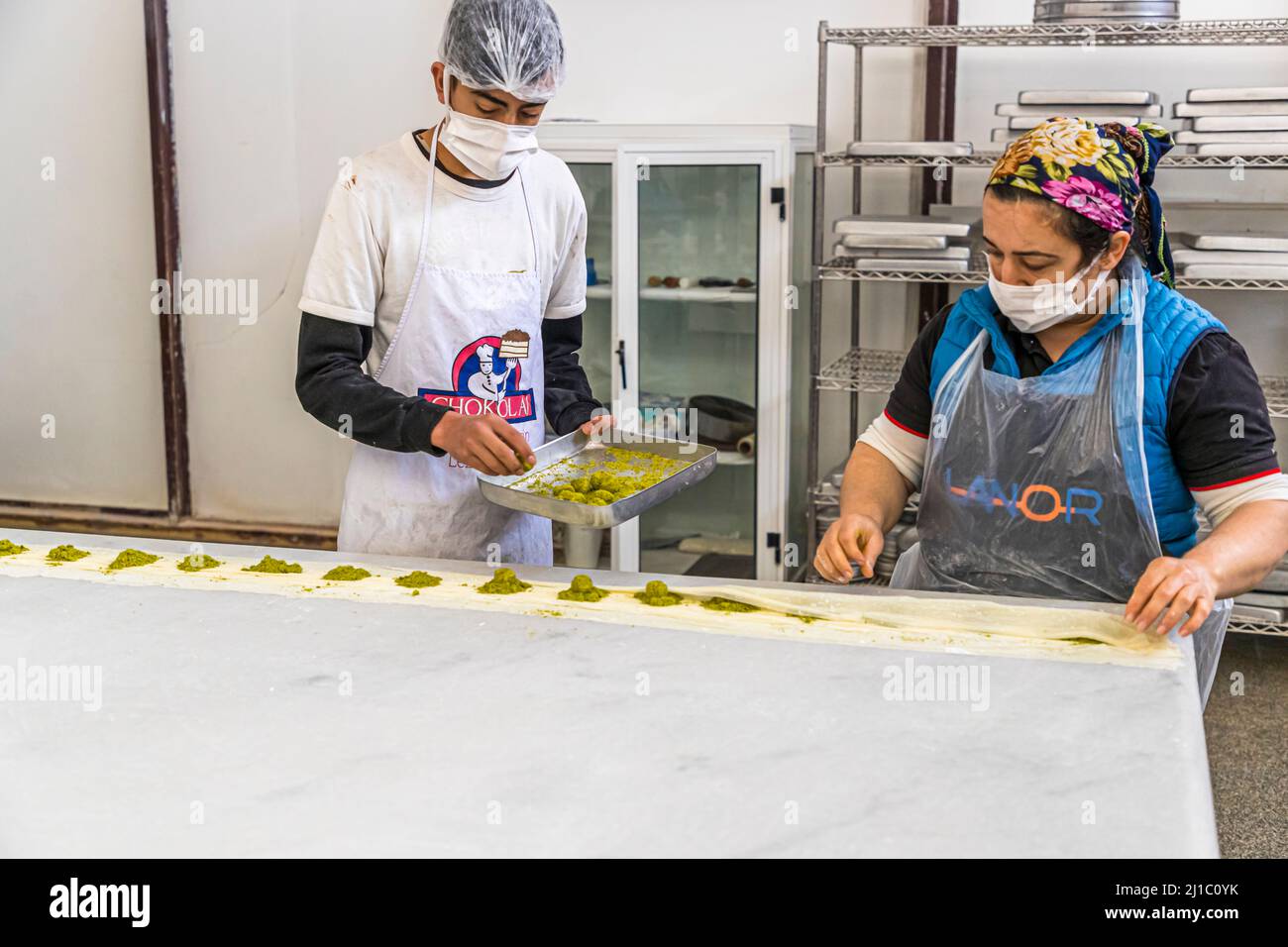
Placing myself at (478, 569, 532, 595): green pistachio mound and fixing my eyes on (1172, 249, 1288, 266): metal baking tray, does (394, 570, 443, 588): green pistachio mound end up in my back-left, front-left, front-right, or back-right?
back-left

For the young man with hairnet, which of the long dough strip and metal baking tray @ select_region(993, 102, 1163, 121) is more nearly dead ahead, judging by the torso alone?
the long dough strip

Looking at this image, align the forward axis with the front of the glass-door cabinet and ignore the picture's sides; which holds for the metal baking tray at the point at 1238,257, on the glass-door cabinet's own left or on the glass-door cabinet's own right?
on the glass-door cabinet's own left

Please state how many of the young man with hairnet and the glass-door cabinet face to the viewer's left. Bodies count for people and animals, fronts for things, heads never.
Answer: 0

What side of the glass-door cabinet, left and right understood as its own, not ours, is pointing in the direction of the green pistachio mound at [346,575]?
front

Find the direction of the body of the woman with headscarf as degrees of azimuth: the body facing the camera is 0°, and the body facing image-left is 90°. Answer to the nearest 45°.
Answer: approximately 45°

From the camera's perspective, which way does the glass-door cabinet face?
toward the camera

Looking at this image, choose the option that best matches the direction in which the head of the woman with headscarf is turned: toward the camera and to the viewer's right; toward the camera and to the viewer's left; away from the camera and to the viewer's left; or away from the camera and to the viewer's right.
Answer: toward the camera and to the viewer's left

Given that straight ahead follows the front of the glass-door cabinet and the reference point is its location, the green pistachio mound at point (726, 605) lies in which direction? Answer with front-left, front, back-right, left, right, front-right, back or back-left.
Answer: front

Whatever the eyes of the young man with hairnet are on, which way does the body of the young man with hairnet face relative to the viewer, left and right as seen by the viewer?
facing the viewer and to the right of the viewer

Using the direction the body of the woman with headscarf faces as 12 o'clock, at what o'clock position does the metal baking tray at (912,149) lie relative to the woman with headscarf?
The metal baking tray is roughly at 4 o'clock from the woman with headscarf.

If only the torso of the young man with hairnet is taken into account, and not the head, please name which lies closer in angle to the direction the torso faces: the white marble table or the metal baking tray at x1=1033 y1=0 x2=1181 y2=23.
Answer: the white marble table

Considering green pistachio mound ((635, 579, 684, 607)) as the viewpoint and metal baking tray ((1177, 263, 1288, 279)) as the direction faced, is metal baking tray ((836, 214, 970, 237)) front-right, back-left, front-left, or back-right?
front-left

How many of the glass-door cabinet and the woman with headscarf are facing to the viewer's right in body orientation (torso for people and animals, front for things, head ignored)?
0
